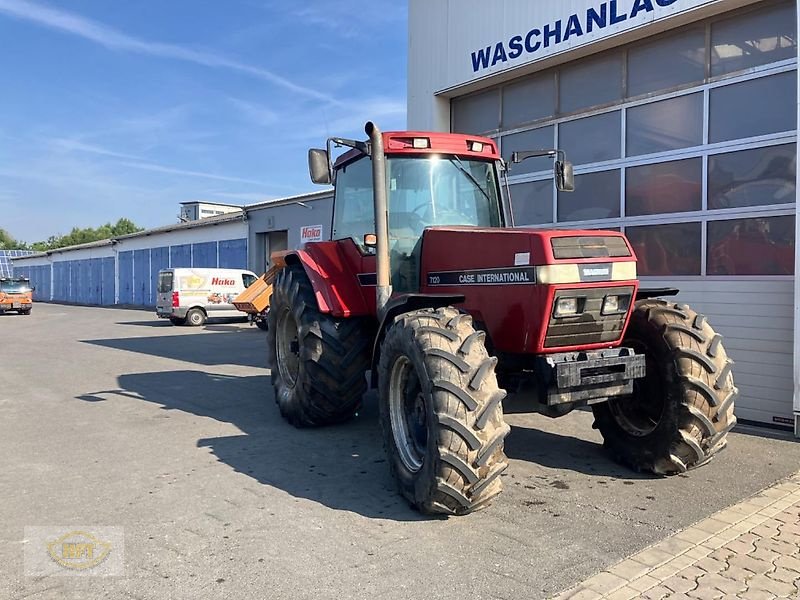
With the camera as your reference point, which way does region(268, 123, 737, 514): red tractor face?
facing the viewer and to the right of the viewer

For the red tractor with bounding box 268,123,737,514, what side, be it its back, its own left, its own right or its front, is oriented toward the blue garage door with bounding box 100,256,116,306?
back

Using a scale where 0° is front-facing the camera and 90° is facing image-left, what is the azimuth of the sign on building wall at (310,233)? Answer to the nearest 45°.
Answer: approximately 45°

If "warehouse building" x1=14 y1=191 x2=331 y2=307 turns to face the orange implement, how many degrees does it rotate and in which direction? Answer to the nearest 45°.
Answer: approximately 45° to its left

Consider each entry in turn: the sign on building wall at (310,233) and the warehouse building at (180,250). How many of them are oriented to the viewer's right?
0

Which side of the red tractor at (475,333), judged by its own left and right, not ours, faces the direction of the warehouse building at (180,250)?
back

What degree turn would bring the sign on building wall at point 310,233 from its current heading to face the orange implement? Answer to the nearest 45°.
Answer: approximately 45° to its left

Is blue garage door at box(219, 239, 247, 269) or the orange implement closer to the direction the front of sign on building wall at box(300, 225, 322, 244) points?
the orange implement

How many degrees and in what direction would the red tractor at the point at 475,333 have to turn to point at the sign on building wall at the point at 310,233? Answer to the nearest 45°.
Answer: approximately 135° to its left

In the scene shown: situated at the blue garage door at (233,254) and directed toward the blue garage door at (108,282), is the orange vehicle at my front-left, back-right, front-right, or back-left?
front-left

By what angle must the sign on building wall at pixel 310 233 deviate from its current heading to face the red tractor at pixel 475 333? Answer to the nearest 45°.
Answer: approximately 45° to its left

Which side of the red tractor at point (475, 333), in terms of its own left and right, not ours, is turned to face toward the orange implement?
back

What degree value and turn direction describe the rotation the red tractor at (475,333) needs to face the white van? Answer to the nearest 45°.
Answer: approximately 180°

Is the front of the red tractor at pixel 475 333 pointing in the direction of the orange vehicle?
no

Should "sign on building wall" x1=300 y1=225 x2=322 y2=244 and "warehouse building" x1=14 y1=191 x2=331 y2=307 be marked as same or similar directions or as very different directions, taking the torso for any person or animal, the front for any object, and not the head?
same or similar directions
